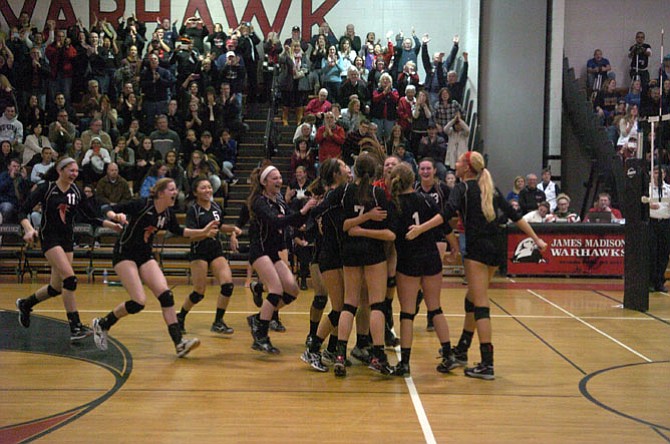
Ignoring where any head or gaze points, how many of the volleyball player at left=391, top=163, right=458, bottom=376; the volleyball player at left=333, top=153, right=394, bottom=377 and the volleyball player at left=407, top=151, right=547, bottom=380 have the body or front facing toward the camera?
0

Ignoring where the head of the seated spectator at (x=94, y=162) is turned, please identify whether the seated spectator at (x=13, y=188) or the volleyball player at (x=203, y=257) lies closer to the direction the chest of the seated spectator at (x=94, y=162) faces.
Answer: the volleyball player

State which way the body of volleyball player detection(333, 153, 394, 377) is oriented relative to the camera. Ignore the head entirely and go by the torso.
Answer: away from the camera

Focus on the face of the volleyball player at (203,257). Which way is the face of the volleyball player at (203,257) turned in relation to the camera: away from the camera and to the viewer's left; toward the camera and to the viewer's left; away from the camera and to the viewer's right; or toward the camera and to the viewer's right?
toward the camera and to the viewer's right

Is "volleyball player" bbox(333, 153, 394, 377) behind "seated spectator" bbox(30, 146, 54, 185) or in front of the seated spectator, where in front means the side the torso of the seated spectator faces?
in front

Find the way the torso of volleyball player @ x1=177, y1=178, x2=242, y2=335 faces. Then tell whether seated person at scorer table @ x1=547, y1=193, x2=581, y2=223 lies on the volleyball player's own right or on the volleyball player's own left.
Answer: on the volleyball player's own left

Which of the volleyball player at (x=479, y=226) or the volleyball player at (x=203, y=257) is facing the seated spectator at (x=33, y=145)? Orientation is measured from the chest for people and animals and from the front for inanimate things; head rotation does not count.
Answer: the volleyball player at (x=479, y=226)

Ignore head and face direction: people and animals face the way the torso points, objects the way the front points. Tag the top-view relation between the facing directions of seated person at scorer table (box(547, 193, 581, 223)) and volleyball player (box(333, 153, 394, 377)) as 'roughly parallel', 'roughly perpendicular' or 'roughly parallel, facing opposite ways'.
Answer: roughly parallel, facing opposite ways

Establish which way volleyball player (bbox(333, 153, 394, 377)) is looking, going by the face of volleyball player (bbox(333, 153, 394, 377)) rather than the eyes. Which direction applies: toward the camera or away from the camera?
away from the camera

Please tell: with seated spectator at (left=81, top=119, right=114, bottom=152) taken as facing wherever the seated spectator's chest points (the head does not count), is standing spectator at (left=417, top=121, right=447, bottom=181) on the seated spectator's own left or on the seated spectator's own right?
on the seated spectator's own left

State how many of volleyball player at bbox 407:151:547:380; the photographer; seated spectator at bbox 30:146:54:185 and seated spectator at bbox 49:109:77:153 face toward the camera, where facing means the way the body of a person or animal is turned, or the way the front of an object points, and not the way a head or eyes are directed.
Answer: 3

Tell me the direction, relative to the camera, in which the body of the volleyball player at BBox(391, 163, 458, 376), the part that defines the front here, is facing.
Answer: away from the camera

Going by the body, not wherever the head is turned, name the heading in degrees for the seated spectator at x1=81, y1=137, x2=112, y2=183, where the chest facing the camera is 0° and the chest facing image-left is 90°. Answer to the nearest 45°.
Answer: approximately 0°

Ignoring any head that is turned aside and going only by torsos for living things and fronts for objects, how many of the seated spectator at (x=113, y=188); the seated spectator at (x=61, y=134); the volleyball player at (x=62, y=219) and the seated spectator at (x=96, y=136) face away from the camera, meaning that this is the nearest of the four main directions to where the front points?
0

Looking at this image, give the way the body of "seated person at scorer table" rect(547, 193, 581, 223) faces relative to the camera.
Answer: toward the camera

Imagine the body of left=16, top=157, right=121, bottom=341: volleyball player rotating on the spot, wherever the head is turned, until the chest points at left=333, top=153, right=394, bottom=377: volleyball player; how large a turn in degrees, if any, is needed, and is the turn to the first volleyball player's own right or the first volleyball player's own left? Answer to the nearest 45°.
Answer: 0° — they already face them
